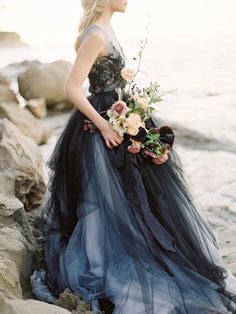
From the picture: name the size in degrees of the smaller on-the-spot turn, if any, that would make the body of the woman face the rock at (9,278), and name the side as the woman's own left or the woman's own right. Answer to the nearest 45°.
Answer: approximately 135° to the woman's own right

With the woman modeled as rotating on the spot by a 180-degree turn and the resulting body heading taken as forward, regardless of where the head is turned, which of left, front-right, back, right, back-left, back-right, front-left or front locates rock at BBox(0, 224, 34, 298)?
front

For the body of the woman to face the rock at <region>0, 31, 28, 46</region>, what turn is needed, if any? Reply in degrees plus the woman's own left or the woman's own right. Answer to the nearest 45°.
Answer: approximately 90° to the woman's own left

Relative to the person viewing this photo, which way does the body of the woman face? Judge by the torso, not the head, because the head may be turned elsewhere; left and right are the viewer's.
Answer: facing to the right of the viewer

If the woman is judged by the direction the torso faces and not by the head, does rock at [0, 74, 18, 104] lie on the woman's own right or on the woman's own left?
on the woman's own left

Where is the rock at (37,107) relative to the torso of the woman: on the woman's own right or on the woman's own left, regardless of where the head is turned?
on the woman's own left

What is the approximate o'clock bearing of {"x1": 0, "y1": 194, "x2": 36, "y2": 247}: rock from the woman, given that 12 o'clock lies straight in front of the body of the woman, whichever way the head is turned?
The rock is roughly at 7 o'clock from the woman.

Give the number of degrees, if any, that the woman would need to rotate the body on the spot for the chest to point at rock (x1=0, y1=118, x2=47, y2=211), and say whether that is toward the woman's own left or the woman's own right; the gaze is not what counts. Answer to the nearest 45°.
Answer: approximately 135° to the woman's own left
